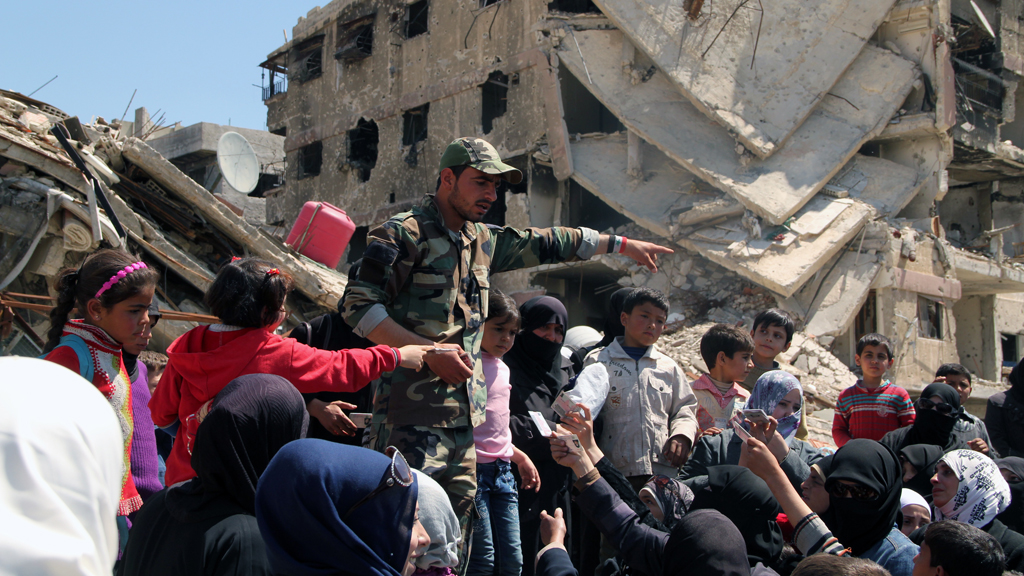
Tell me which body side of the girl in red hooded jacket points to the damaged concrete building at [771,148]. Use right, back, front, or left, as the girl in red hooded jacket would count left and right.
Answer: front

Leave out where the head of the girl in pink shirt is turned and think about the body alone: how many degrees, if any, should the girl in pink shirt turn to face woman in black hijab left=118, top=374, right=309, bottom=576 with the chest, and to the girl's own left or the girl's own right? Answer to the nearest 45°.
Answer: approximately 90° to the girl's own right

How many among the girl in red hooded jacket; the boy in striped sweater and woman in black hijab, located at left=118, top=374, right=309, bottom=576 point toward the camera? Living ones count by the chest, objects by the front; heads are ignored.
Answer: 1

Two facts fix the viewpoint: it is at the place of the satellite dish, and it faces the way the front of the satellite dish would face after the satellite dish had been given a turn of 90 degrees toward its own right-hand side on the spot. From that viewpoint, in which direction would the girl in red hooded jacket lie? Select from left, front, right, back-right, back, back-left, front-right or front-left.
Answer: front-left

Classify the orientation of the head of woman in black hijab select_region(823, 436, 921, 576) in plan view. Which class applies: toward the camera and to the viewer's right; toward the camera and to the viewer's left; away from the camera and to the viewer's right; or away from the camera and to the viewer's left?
toward the camera and to the viewer's left

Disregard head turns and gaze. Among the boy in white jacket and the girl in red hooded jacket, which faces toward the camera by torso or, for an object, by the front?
the boy in white jacket

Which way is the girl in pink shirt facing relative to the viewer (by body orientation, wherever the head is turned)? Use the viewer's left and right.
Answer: facing the viewer and to the right of the viewer

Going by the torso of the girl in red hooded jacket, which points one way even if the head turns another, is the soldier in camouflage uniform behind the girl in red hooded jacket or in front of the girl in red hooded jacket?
in front

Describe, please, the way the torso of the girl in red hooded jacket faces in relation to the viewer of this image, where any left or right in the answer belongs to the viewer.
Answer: facing away from the viewer and to the right of the viewer

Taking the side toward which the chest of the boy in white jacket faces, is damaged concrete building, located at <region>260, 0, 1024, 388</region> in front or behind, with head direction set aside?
behind

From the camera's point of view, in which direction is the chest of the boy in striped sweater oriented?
toward the camera

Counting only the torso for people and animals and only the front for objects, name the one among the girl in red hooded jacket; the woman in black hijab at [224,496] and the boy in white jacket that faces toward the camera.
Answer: the boy in white jacket

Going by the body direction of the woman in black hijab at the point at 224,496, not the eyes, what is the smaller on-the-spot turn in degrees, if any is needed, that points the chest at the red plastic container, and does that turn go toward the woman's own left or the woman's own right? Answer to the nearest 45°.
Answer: approximately 45° to the woman's own left

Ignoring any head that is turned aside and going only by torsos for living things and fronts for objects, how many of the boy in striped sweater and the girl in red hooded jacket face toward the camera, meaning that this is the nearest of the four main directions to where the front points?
1

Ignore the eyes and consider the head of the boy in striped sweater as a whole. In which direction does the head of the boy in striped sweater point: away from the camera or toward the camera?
toward the camera

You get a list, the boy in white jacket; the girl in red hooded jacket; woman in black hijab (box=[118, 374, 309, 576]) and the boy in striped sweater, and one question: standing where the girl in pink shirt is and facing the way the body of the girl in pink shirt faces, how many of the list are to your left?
2

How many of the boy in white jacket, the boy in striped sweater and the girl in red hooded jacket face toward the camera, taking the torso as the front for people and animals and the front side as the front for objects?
2

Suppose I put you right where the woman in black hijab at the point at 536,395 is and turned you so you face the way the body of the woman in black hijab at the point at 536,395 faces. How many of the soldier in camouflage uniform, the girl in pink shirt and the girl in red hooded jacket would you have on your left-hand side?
0

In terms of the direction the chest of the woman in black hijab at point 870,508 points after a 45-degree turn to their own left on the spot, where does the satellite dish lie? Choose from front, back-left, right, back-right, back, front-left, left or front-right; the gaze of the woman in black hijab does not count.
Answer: back-right
